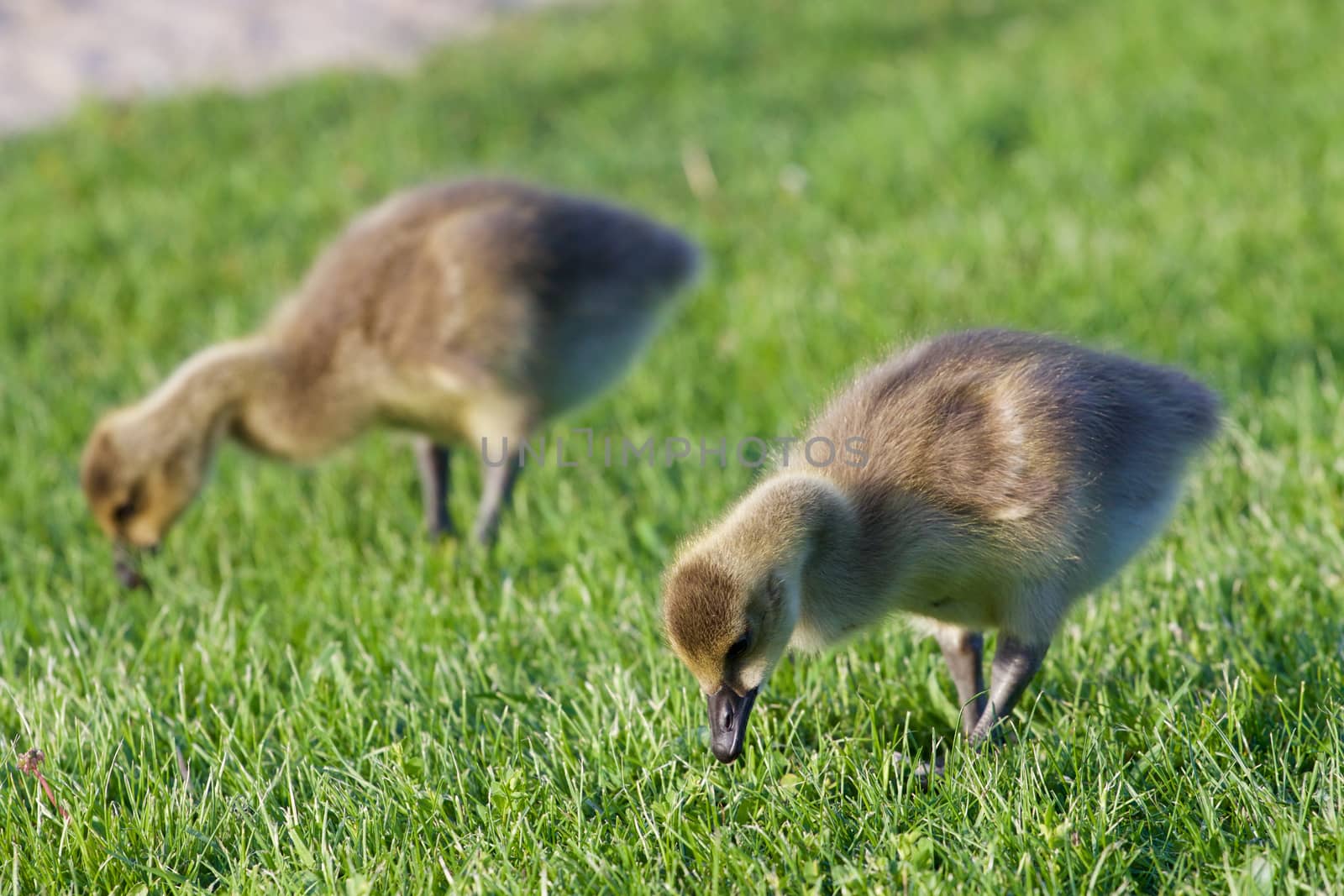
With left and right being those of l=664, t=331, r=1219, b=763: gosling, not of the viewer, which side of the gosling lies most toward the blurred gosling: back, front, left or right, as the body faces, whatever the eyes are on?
right

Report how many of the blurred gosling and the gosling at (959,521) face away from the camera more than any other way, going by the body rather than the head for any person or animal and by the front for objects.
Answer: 0

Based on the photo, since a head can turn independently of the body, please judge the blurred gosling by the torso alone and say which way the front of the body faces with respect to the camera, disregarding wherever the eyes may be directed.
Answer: to the viewer's left

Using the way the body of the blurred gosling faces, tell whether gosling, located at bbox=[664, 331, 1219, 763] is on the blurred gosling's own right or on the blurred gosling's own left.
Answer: on the blurred gosling's own left

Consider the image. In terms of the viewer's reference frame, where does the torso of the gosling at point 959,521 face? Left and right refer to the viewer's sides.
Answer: facing the viewer and to the left of the viewer
